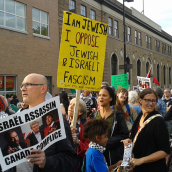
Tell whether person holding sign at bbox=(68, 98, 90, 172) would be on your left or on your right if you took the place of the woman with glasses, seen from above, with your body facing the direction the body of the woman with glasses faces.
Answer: on your right

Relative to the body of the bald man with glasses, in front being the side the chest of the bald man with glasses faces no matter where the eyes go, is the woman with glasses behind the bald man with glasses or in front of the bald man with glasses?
behind

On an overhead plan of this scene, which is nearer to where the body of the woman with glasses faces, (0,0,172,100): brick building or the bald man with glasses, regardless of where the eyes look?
the bald man with glasses

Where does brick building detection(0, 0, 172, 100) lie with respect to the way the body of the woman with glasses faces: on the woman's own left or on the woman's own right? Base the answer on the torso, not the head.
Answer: on the woman's own right
